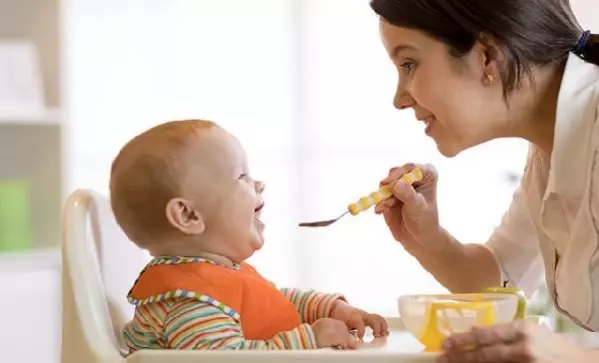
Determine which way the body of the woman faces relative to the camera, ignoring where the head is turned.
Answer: to the viewer's left

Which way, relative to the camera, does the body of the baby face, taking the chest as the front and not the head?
to the viewer's right

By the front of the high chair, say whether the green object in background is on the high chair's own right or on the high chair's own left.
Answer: on the high chair's own left

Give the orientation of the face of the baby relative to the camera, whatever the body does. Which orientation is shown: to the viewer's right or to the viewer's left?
to the viewer's right

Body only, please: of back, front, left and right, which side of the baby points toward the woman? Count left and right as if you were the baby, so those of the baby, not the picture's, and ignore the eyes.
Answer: front

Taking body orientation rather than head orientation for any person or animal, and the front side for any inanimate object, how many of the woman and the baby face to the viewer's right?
1

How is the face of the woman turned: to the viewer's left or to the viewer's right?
to the viewer's left

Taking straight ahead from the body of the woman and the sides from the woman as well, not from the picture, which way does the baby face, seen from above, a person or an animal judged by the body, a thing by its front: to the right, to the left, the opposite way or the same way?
the opposite way

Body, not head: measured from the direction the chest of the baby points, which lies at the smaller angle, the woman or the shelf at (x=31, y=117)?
the woman

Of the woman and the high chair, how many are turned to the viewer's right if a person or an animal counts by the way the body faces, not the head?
1

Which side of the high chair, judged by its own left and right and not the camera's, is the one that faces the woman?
front

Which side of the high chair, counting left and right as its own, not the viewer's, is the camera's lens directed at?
right
